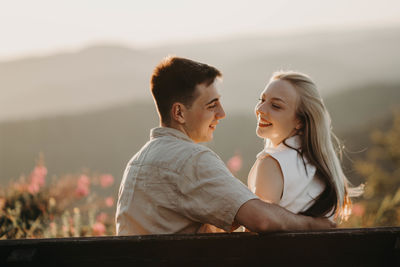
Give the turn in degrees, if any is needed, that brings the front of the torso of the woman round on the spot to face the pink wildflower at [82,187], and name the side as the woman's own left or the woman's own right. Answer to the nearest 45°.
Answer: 0° — they already face it

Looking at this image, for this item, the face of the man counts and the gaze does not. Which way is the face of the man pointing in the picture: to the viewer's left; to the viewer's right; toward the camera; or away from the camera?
to the viewer's right
